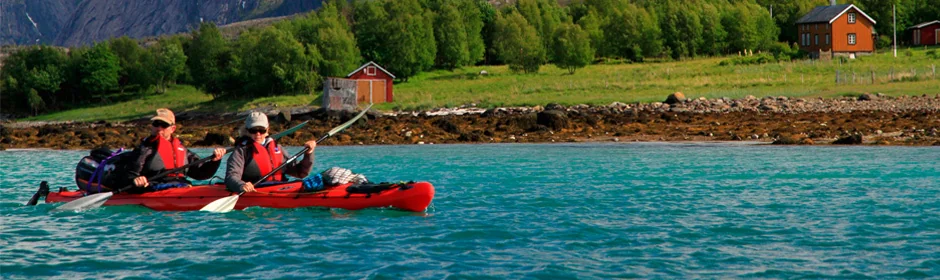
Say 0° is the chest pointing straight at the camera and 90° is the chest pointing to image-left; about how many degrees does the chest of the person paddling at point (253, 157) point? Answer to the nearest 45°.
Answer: approximately 315°

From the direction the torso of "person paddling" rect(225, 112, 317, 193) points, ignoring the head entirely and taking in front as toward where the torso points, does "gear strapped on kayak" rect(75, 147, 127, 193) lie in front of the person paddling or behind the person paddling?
behind

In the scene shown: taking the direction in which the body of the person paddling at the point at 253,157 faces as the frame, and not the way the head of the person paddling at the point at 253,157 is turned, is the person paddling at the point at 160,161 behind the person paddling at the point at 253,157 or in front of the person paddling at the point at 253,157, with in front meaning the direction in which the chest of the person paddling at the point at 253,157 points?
behind
